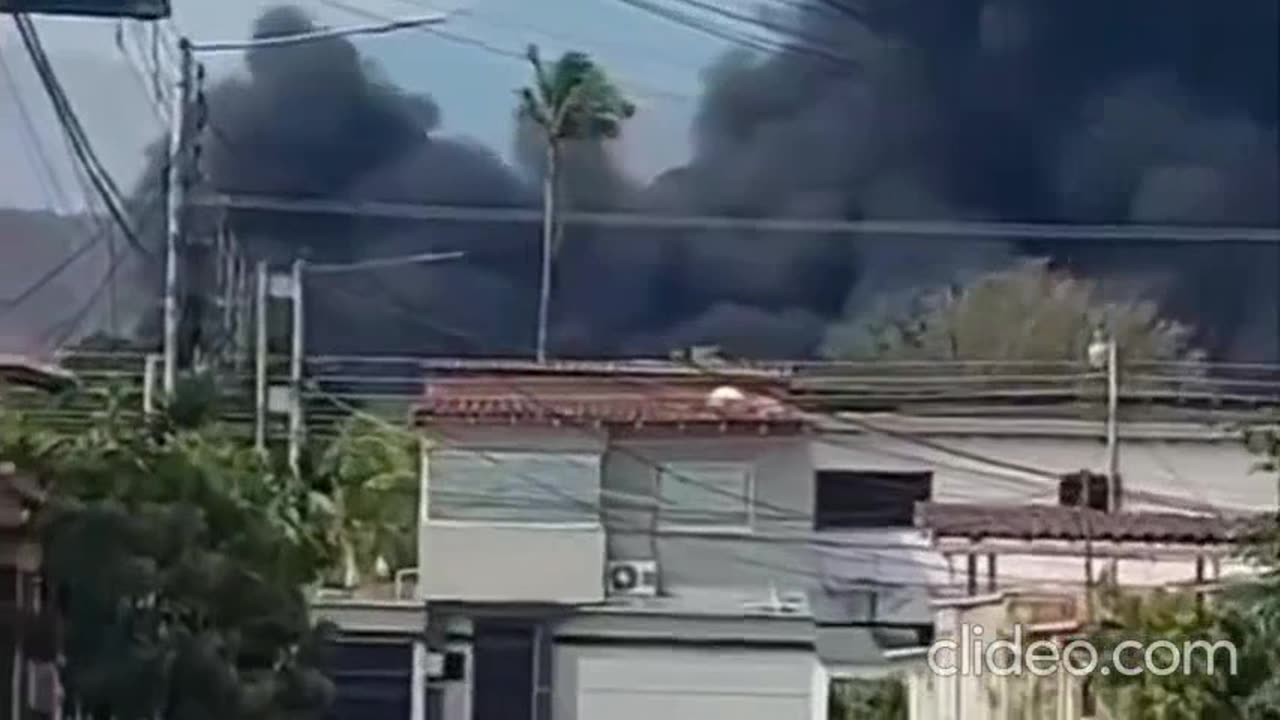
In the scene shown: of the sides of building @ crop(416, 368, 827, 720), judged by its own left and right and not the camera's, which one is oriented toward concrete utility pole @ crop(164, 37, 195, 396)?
right

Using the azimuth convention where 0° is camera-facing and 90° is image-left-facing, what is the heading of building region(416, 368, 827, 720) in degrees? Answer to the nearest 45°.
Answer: approximately 0°

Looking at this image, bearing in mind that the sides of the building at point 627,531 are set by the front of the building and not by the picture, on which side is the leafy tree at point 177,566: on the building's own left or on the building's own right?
on the building's own right

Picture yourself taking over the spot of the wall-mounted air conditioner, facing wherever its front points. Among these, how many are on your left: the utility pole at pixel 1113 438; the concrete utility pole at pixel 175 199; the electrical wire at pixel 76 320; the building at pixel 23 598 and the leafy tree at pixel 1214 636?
2

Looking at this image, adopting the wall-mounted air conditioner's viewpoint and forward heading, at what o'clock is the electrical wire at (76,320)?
The electrical wire is roughly at 3 o'clock from the wall-mounted air conditioner.
